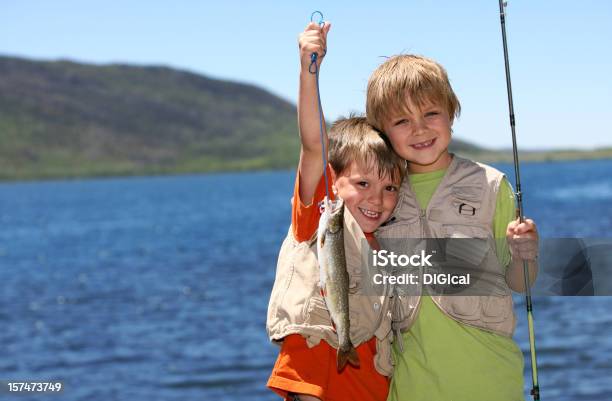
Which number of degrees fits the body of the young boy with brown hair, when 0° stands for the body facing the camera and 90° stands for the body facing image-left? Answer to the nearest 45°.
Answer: approximately 315°

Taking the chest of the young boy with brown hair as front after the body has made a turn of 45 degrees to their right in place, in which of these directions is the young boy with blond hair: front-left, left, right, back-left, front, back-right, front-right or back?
left
